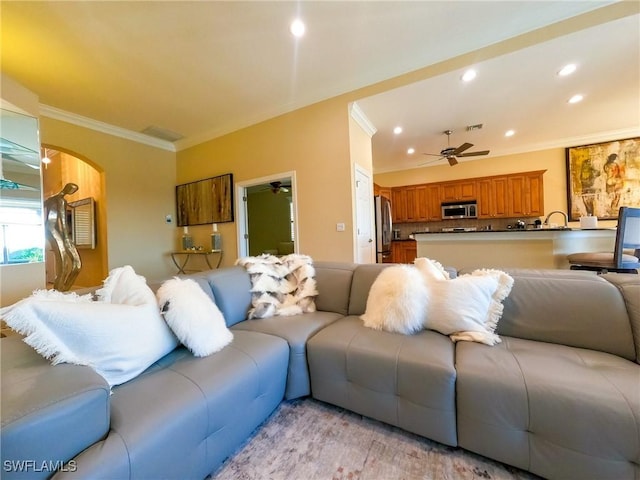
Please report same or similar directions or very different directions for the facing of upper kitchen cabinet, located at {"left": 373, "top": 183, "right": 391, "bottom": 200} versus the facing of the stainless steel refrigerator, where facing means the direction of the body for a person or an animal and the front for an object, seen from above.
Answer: same or similar directions

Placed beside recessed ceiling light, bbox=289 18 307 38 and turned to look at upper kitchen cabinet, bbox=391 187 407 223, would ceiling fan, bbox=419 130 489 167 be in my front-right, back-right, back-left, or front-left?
front-right

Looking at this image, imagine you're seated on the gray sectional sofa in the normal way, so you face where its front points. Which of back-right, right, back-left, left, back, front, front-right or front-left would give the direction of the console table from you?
back-right

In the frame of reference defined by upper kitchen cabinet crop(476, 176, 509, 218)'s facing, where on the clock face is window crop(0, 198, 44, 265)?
The window is roughly at 1 o'clock from the upper kitchen cabinet.

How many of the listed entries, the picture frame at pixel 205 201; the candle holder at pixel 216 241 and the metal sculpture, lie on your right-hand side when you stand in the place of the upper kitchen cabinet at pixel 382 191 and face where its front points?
3

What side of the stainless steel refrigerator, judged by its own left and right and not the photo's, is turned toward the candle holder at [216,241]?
right

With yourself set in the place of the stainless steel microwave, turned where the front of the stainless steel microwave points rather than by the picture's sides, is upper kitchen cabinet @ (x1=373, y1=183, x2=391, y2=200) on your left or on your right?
on your right

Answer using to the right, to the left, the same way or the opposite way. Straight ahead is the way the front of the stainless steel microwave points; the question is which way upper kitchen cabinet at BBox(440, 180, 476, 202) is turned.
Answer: the same way

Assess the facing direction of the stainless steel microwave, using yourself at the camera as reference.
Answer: facing the viewer

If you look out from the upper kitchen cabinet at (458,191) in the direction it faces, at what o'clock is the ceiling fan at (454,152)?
The ceiling fan is roughly at 12 o'clock from the upper kitchen cabinet.

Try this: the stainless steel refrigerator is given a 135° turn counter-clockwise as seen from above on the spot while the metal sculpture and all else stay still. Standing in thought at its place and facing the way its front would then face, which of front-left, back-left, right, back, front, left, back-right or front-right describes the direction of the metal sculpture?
back-left

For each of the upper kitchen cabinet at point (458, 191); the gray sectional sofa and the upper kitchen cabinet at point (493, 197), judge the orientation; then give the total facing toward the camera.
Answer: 3

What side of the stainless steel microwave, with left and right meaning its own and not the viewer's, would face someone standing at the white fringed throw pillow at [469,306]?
front

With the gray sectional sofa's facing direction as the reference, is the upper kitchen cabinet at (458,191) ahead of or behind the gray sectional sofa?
behind

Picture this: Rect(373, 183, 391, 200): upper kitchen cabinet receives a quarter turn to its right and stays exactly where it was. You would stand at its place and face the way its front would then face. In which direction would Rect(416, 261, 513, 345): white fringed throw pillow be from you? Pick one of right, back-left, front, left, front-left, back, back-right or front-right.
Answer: front-left

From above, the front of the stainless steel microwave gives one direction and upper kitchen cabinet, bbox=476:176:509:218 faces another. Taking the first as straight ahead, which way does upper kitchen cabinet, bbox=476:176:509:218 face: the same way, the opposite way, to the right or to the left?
the same way

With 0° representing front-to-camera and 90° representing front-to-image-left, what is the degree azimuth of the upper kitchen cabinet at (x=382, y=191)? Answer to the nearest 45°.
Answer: approximately 315°

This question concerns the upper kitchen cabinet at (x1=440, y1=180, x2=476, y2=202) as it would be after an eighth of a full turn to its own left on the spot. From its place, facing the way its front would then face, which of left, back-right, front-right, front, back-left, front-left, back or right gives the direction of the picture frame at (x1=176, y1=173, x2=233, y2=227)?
right

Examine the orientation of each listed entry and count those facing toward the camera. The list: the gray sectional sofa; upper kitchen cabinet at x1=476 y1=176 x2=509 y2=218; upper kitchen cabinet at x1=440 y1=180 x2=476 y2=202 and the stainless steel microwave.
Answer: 4

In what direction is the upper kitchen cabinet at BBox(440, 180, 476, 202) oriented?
toward the camera

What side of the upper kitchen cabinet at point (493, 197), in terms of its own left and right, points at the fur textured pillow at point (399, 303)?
front

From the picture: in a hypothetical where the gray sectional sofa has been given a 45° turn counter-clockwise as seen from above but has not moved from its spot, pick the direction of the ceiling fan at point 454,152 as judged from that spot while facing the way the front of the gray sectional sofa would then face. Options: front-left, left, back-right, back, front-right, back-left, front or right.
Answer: left

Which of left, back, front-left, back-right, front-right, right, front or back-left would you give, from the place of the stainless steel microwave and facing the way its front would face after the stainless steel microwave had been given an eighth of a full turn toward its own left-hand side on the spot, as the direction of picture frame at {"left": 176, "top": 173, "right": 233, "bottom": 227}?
right
